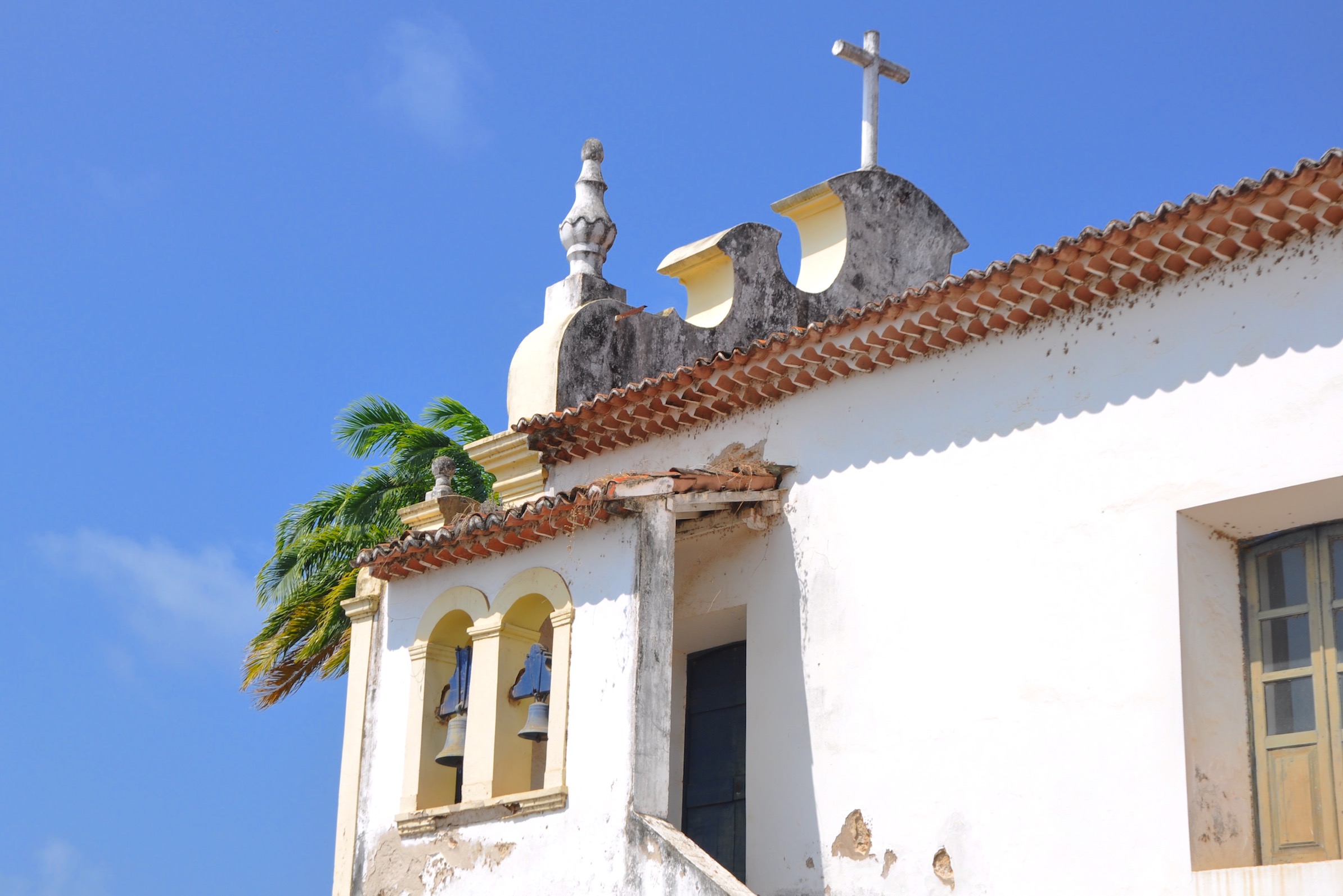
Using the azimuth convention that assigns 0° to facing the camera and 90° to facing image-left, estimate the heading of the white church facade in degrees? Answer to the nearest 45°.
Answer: approximately 135°
